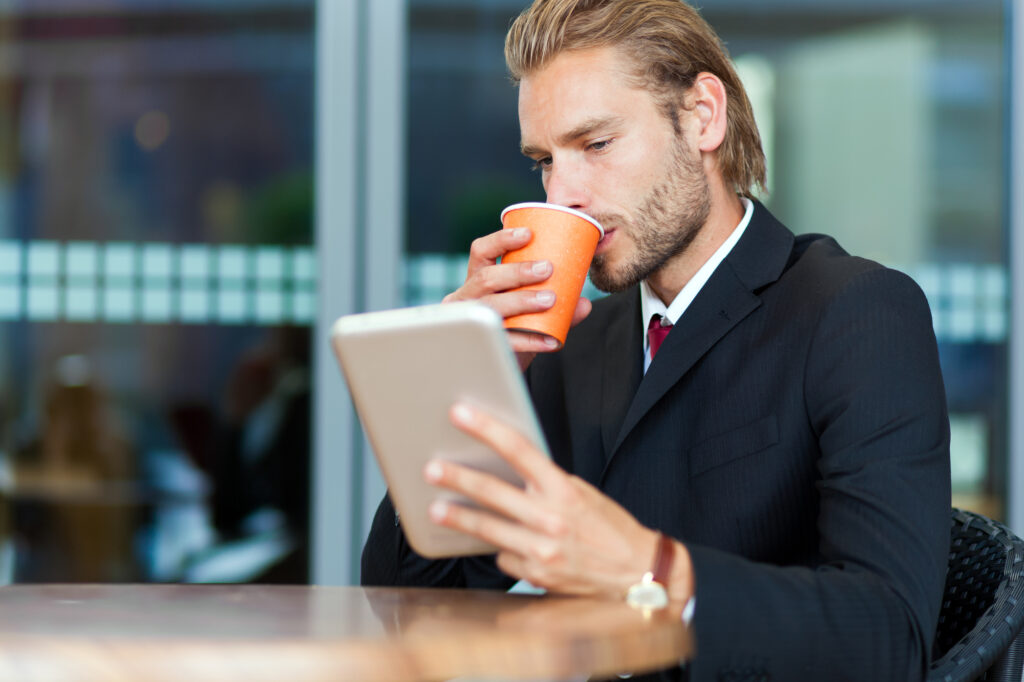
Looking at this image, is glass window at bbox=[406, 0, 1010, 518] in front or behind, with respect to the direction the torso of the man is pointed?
behind

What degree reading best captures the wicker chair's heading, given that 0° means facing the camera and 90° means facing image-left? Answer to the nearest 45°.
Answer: approximately 45°

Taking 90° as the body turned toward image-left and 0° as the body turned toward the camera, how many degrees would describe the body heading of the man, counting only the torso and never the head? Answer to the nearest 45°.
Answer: approximately 45°

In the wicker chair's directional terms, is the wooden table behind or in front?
in front

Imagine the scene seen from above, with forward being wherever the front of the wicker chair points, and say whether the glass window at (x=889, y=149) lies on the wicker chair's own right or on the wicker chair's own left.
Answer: on the wicker chair's own right
